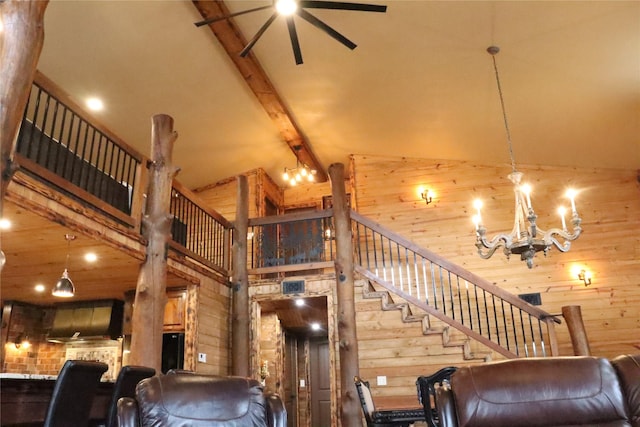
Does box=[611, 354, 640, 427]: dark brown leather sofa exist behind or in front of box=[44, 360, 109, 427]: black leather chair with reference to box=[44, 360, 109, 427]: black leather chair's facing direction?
behind

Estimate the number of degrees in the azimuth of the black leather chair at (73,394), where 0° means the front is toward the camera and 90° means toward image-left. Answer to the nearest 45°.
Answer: approximately 135°
